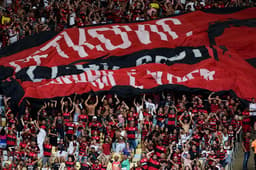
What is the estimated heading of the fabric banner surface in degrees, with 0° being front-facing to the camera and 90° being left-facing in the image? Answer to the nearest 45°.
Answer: approximately 0°

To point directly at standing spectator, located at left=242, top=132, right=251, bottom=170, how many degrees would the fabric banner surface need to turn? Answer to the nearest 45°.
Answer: approximately 45° to its left
